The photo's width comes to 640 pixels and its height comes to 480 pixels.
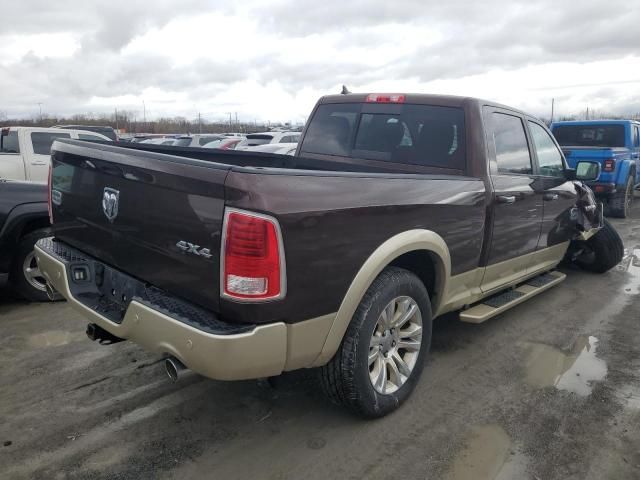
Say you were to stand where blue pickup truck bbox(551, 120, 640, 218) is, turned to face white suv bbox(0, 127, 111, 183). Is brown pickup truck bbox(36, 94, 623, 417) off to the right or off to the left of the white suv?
left

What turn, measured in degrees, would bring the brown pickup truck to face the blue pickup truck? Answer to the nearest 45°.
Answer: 0° — it already faces it

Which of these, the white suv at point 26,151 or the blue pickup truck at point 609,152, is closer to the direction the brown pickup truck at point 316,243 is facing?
the blue pickup truck

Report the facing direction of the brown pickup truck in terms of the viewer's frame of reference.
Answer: facing away from the viewer and to the right of the viewer

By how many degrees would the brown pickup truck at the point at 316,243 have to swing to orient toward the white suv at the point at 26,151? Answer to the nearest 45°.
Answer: approximately 90° to its left
